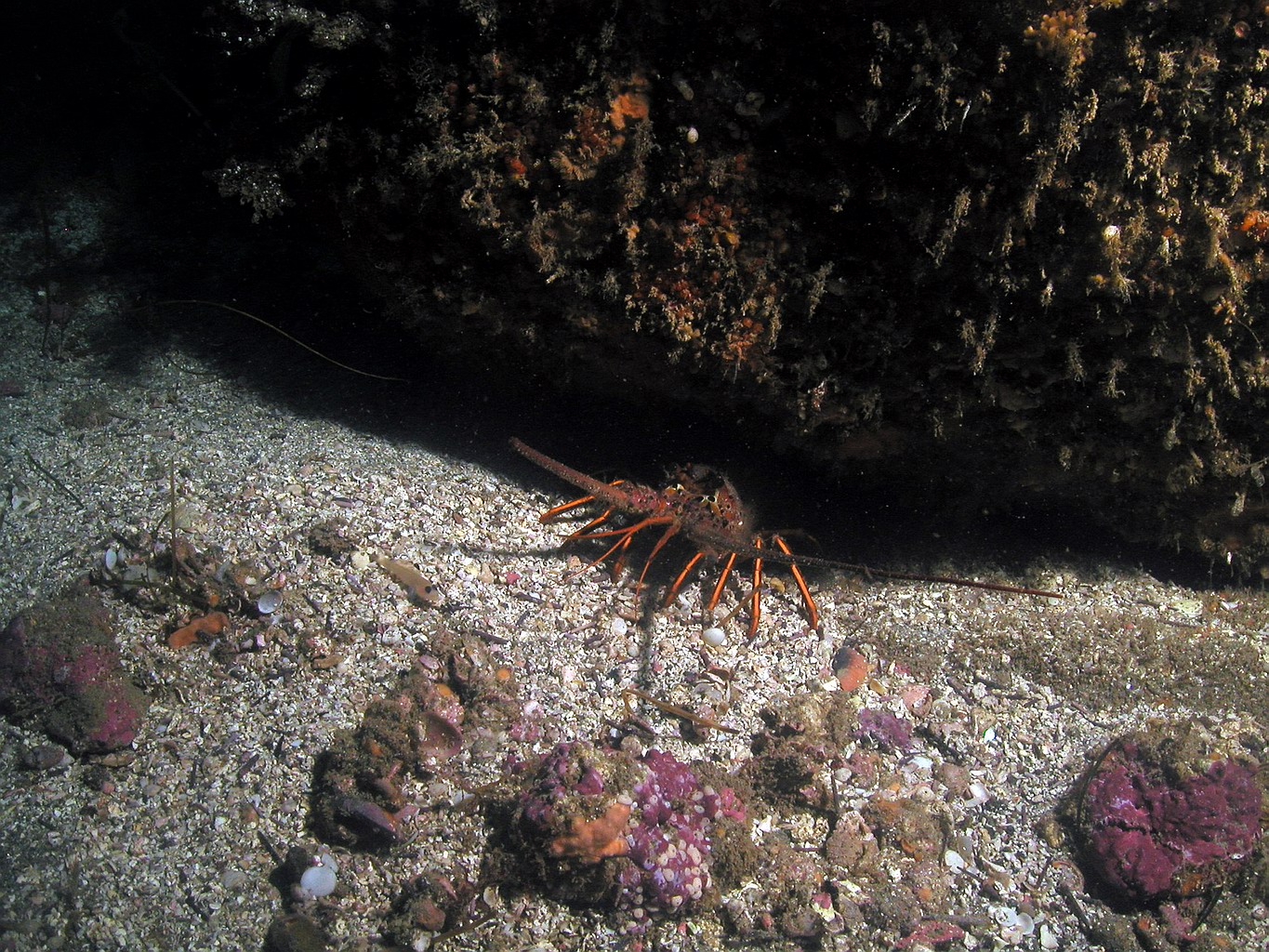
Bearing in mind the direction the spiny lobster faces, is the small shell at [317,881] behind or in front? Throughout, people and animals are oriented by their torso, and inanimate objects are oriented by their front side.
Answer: in front

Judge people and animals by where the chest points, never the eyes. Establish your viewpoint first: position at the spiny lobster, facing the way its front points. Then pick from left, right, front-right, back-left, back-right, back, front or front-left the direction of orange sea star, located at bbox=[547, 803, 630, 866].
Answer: front-left

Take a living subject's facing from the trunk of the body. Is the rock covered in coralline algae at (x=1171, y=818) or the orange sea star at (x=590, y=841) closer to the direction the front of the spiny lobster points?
the orange sea star

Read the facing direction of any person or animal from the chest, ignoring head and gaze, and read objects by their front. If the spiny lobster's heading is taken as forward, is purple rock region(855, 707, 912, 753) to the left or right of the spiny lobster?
on its left

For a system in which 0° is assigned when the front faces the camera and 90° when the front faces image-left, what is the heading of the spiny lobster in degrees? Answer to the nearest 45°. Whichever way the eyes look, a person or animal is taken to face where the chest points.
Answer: approximately 45°

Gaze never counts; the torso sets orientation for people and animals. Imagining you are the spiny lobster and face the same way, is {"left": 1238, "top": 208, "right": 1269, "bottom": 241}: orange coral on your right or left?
on your left

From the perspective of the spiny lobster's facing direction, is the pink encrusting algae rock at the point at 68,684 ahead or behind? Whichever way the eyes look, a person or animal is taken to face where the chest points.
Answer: ahead

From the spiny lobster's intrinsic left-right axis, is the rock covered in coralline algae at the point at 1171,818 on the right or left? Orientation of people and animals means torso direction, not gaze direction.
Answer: on its left
